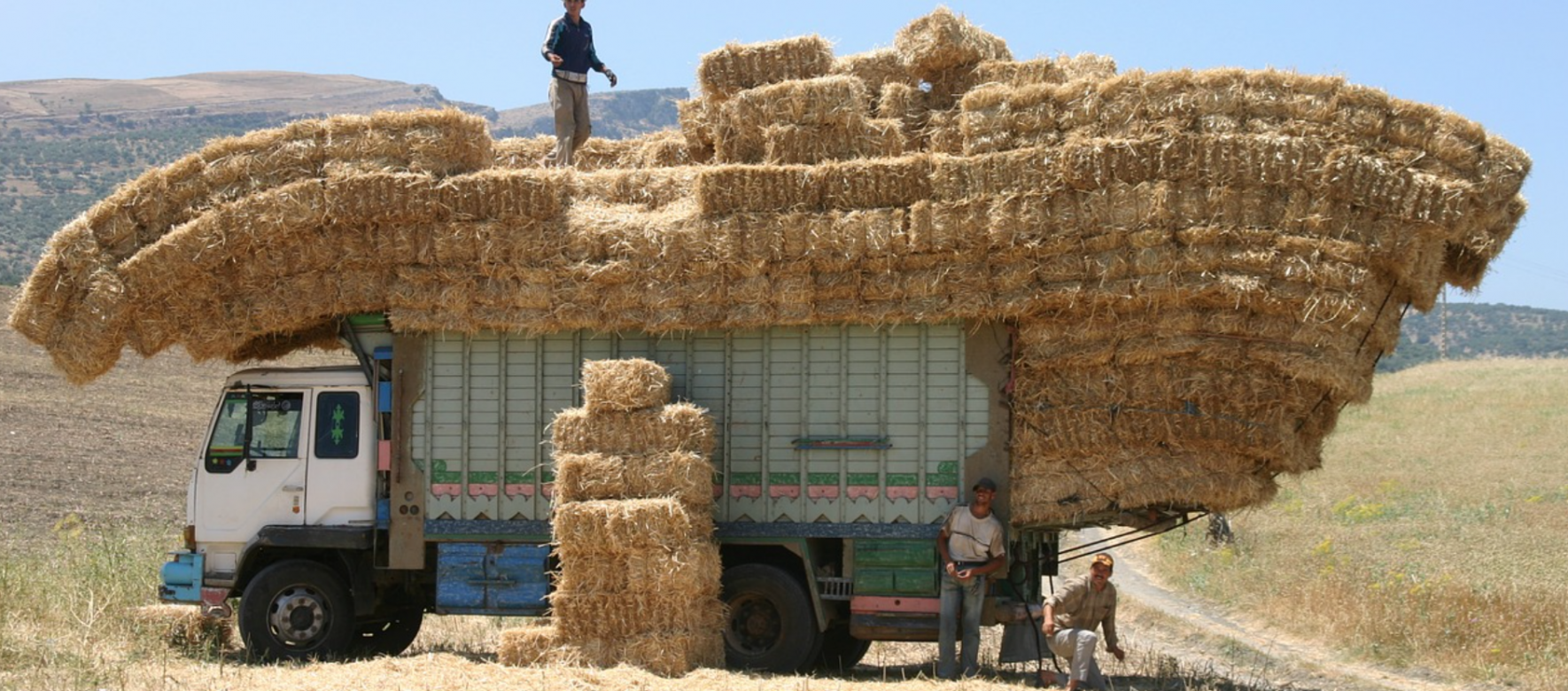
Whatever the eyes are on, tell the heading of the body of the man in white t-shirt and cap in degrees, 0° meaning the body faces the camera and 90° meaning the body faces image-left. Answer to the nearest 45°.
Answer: approximately 0°

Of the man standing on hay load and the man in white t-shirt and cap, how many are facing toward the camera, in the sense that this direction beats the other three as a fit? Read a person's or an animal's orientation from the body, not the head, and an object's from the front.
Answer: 2

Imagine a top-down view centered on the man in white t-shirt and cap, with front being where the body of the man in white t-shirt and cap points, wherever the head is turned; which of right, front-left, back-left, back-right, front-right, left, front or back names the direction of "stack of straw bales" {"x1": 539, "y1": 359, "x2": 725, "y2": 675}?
right

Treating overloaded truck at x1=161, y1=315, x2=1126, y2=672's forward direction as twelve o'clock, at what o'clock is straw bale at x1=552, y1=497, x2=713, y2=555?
The straw bale is roughly at 8 o'clock from the overloaded truck.

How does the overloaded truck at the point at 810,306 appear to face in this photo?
to the viewer's left

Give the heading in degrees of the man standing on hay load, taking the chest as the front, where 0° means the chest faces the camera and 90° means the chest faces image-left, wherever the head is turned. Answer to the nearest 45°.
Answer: approximately 0°

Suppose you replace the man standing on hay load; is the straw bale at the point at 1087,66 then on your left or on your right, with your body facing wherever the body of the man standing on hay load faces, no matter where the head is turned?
on your left

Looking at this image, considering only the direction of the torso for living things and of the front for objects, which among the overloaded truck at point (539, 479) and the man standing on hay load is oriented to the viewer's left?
the overloaded truck
